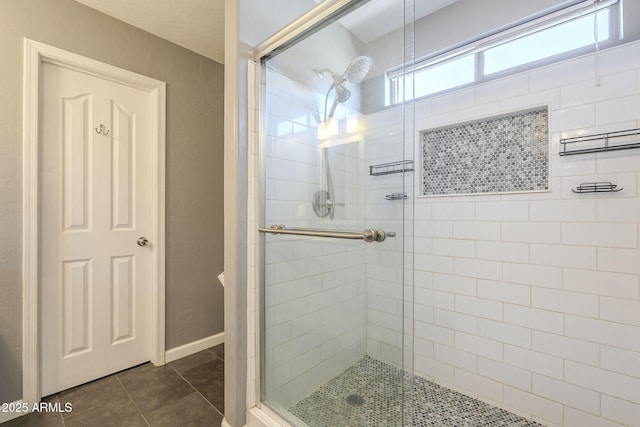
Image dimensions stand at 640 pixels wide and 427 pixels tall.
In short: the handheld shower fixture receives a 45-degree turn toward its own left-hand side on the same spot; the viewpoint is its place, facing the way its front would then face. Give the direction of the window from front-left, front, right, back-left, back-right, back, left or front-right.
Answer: front

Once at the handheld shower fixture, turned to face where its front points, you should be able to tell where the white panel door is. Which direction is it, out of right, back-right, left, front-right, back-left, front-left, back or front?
back-right

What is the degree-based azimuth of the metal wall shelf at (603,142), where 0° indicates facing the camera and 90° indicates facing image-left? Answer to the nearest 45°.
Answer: approximately 45°

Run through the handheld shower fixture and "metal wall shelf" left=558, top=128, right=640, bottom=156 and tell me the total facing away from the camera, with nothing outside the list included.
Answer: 0

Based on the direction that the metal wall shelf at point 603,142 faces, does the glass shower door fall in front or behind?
in front
